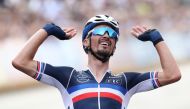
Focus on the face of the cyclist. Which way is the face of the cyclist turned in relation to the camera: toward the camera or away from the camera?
toward the camera

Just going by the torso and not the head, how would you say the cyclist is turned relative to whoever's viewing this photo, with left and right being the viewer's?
facing the viewer
